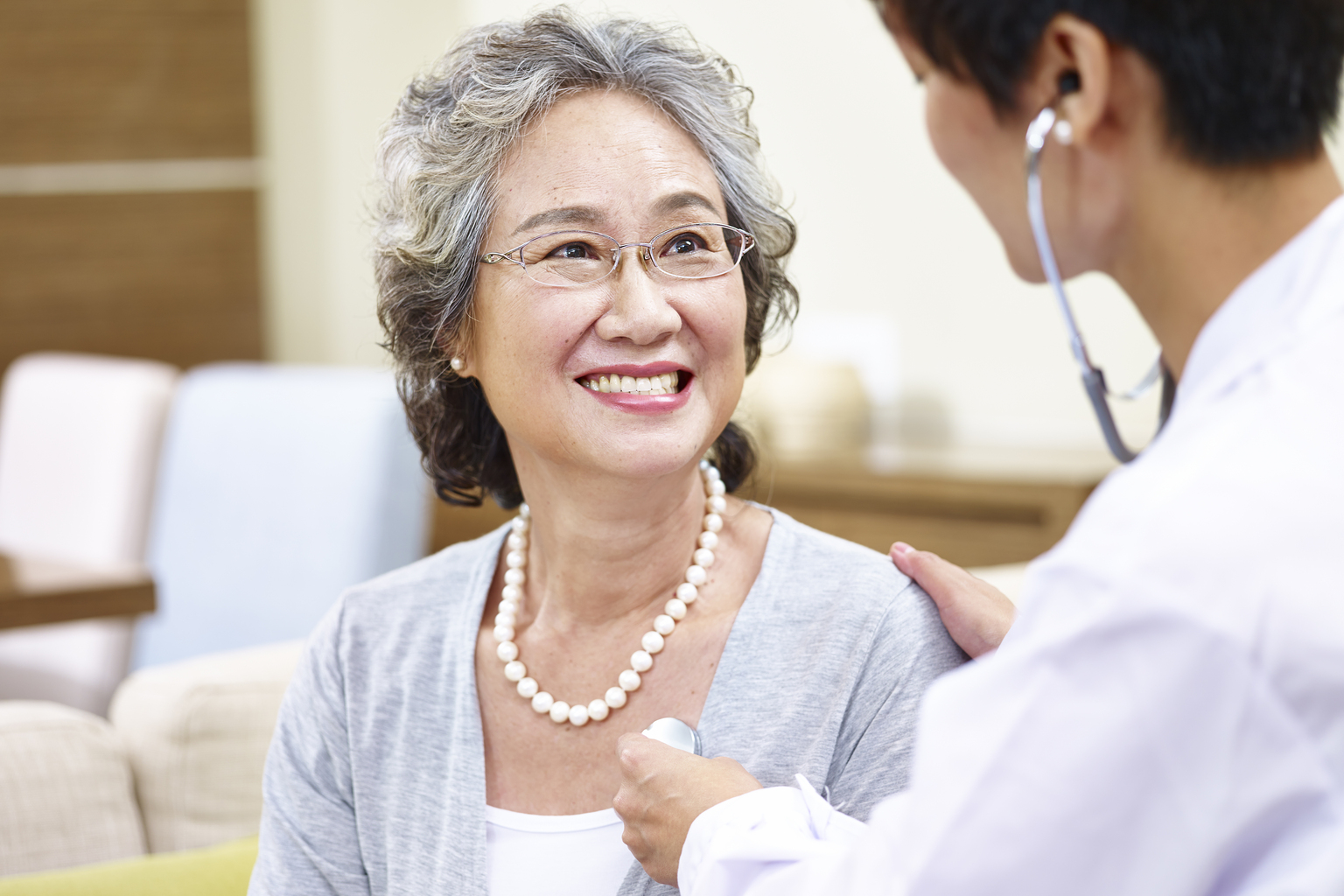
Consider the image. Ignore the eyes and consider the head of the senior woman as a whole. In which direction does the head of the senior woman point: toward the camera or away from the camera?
toward the camera

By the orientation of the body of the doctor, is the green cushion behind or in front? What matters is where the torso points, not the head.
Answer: in front

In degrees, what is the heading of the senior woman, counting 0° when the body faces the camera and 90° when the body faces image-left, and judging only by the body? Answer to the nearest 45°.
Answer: approximately 0°

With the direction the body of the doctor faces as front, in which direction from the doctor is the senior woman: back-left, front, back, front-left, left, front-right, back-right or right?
front

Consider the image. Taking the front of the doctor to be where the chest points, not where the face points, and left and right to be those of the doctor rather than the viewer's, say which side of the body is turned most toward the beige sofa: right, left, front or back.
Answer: front

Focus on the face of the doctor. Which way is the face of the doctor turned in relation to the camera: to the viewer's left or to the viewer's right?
to the viewer's left

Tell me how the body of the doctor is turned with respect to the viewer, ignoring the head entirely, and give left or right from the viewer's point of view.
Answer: facing away from the viewer and to the left of the viewer

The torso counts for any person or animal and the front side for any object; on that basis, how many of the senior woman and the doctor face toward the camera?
1

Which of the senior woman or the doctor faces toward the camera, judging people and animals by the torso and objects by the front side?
the senior woman
